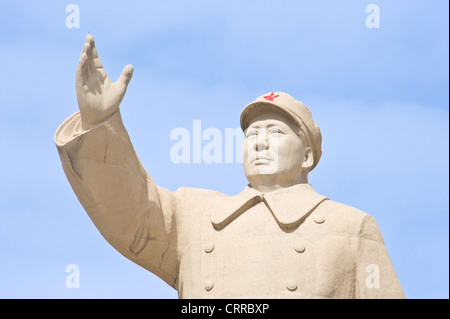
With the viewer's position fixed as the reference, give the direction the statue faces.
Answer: facing the viewer and to the left of the viewer
